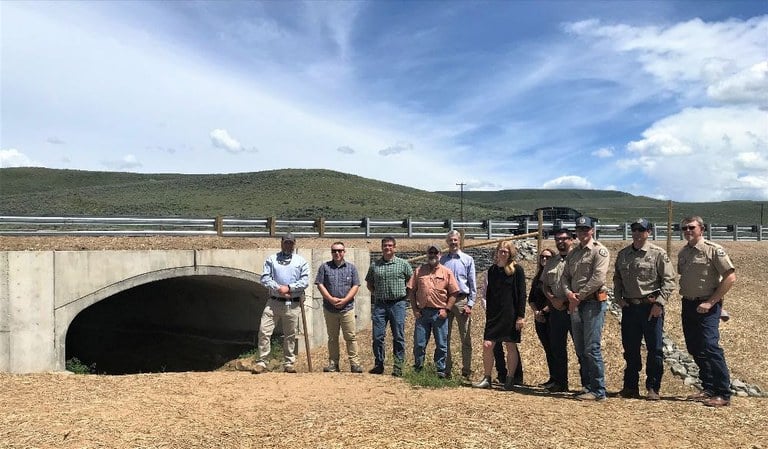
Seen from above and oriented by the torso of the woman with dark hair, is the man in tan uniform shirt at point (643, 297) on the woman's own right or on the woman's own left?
on the woman's own left

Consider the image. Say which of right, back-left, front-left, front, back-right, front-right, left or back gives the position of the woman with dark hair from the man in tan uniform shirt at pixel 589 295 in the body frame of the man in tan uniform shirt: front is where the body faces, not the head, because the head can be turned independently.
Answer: right

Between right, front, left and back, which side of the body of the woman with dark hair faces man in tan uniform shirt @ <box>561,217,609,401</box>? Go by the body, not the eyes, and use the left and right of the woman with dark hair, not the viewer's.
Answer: left

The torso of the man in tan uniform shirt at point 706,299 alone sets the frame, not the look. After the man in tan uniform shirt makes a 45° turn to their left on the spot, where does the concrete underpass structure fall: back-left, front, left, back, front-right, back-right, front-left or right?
right

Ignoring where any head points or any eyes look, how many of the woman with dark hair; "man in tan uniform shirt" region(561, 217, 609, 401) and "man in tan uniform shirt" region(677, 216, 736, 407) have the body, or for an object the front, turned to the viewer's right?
0

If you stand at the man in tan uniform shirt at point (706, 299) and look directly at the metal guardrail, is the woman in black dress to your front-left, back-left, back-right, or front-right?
front-left

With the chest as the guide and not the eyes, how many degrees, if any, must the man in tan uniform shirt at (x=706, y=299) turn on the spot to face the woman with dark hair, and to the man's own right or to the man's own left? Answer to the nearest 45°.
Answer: approximately 45° to the man's own right

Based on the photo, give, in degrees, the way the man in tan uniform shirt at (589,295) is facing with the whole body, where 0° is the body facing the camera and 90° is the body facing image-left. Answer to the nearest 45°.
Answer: approximately 45°

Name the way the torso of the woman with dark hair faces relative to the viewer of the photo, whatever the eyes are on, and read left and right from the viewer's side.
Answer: facing the viewer and to the left of the viewer

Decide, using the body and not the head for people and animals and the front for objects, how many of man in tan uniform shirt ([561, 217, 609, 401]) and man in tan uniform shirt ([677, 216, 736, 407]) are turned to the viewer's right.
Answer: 0

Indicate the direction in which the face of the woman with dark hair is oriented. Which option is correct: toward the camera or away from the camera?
toward the camera

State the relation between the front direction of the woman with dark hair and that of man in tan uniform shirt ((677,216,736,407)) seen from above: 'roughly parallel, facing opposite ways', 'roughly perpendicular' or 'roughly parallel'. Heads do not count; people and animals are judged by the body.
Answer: roughly parallel

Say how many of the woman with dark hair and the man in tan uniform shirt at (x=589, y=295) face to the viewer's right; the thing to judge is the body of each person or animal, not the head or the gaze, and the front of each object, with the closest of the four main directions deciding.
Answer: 0

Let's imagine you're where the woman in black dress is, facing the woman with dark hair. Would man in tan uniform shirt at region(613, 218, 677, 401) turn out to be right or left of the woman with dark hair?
right
